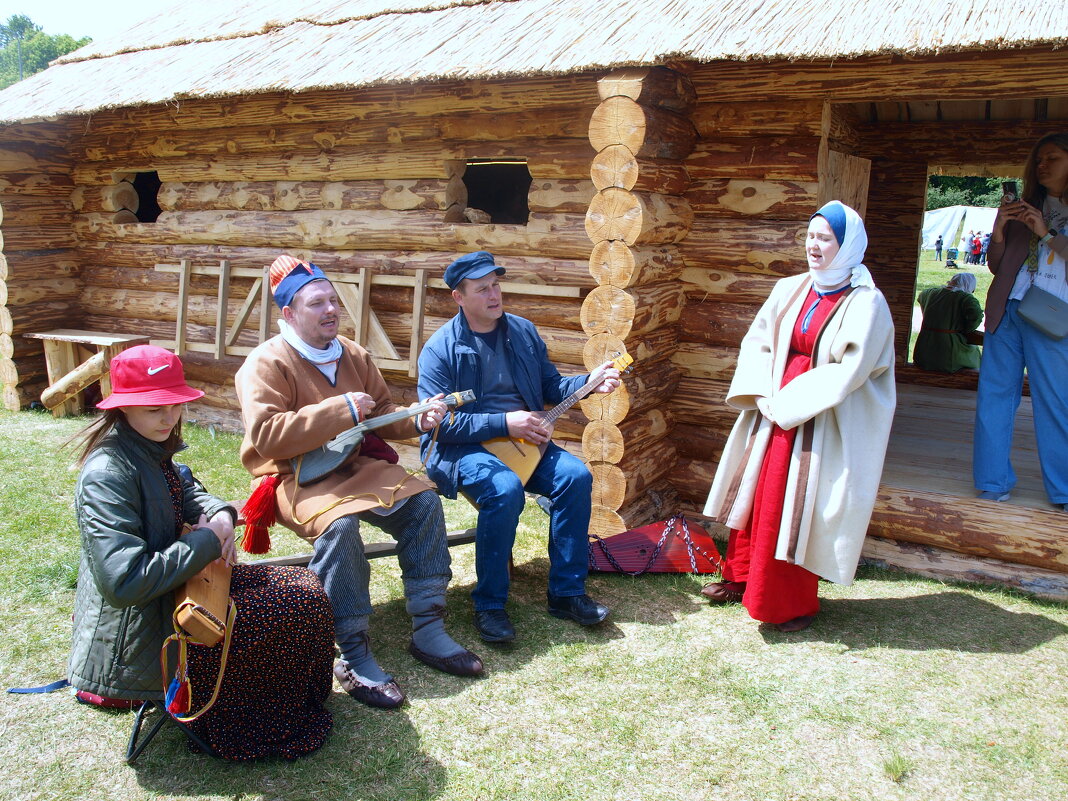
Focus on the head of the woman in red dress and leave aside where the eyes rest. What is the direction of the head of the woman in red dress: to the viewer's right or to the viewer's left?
to the viewer's left

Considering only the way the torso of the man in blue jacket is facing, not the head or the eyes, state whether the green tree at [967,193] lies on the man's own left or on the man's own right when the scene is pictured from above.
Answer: on the man's own left

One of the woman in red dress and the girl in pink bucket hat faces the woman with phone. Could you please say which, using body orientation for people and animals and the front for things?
the girl in pink bucket hat

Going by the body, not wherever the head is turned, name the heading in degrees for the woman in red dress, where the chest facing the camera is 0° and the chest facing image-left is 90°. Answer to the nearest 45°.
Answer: approximately 45°

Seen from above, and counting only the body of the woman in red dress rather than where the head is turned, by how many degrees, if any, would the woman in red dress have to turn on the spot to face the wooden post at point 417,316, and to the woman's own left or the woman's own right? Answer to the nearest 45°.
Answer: approximately 90° to the woman's own right

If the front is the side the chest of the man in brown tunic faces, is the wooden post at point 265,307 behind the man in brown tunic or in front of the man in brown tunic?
behind

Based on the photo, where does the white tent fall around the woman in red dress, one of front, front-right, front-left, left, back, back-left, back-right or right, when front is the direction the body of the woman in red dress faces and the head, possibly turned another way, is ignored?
back-right

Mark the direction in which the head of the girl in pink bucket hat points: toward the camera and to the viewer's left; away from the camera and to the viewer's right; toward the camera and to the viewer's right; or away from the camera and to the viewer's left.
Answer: toward the camera and to the viewer's right

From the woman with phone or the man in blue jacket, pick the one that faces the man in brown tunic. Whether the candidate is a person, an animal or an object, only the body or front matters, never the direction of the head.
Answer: the woman with phone

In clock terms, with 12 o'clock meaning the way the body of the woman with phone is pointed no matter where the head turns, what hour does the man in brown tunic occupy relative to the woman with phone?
The man in brown tunic is roughly at 12 o'clock from the woman with phone.

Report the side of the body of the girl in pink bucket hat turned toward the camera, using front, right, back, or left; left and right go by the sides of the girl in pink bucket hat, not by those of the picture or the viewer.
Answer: right

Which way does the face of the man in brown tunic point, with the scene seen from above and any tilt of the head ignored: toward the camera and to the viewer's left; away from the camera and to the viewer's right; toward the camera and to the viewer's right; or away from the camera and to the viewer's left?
toward the camera and to the viewer's right
